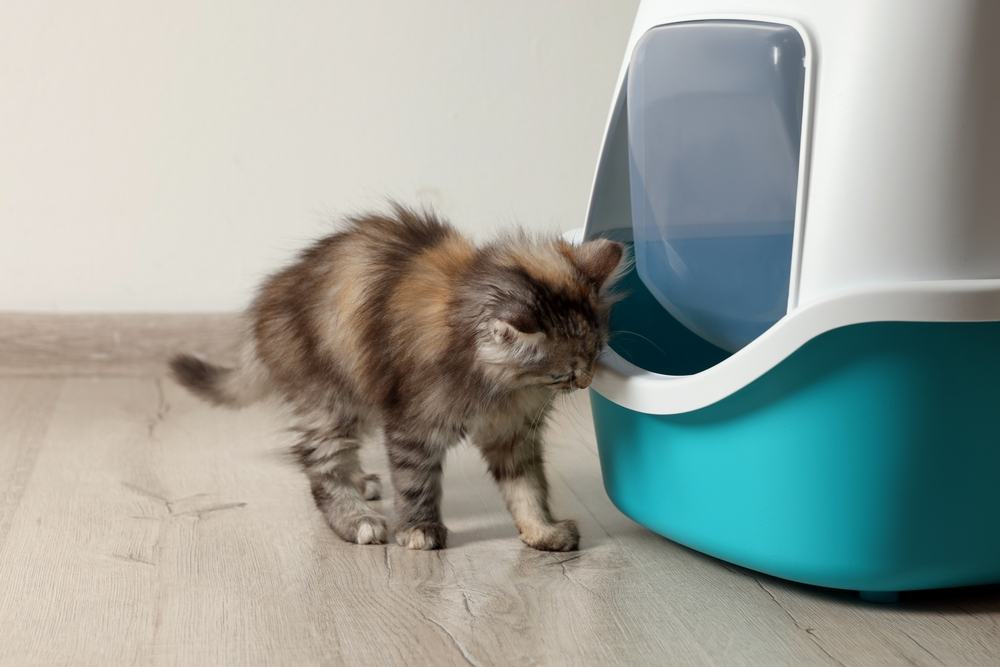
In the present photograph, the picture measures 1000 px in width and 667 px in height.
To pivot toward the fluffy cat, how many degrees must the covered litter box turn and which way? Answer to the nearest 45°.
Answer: approximately 45° to its right

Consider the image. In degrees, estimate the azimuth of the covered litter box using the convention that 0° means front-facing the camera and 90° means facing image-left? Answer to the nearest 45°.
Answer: approximately 45°
